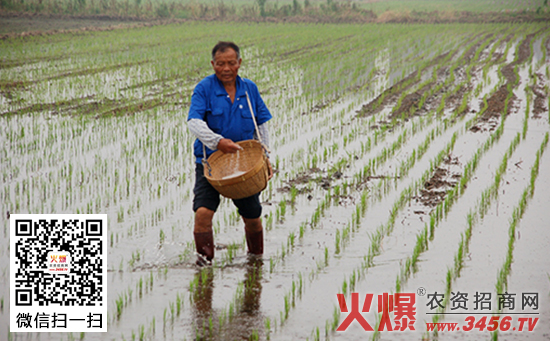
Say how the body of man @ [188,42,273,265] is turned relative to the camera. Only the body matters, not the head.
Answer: toward the camera
